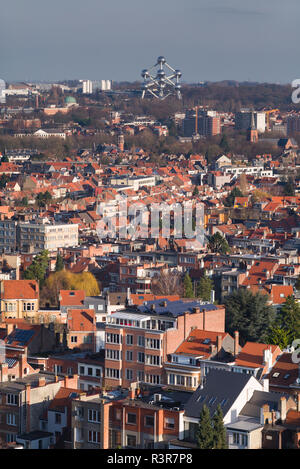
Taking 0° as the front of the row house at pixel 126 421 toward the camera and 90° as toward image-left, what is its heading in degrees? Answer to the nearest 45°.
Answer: approximately 0°

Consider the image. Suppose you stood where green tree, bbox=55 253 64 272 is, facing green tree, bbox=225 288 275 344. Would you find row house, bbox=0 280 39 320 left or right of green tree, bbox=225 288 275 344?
right

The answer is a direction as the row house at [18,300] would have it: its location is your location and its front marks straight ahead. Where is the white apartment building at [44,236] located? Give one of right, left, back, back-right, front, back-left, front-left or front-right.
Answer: back

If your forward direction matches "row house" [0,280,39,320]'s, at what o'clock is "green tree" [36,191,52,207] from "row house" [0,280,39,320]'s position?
The green tree is roughly at 6 o'clock from the row house.

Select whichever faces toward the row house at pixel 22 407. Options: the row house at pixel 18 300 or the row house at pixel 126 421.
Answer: the row house at pixel 18 300

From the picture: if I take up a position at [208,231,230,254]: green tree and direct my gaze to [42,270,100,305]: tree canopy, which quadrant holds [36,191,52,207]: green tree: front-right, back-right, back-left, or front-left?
back-right

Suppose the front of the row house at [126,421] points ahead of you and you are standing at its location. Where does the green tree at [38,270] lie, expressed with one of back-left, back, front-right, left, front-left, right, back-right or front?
back

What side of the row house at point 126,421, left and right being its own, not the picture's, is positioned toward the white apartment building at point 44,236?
back

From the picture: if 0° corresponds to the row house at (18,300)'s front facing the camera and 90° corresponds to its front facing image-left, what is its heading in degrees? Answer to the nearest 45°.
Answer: approximately 0°

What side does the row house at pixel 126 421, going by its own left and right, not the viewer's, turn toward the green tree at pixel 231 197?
back

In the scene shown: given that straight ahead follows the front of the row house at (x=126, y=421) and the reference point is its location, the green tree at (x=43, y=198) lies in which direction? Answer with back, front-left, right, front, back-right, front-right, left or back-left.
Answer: back

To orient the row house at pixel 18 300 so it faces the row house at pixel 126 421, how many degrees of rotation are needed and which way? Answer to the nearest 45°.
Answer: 0° — it already faces it

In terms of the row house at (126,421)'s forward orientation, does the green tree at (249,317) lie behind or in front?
behind

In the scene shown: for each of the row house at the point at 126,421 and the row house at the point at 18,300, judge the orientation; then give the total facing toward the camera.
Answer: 2

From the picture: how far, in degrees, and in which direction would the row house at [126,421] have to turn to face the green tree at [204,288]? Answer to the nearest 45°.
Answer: approximately 180°

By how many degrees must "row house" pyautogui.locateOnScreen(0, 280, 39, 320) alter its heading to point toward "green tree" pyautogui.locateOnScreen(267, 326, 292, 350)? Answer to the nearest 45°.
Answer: approximately 45° to its left
